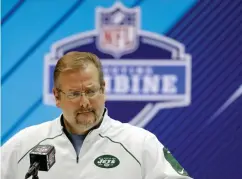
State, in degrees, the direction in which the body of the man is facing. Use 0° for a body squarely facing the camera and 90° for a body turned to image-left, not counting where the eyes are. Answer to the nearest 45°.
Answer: approximately 0°
